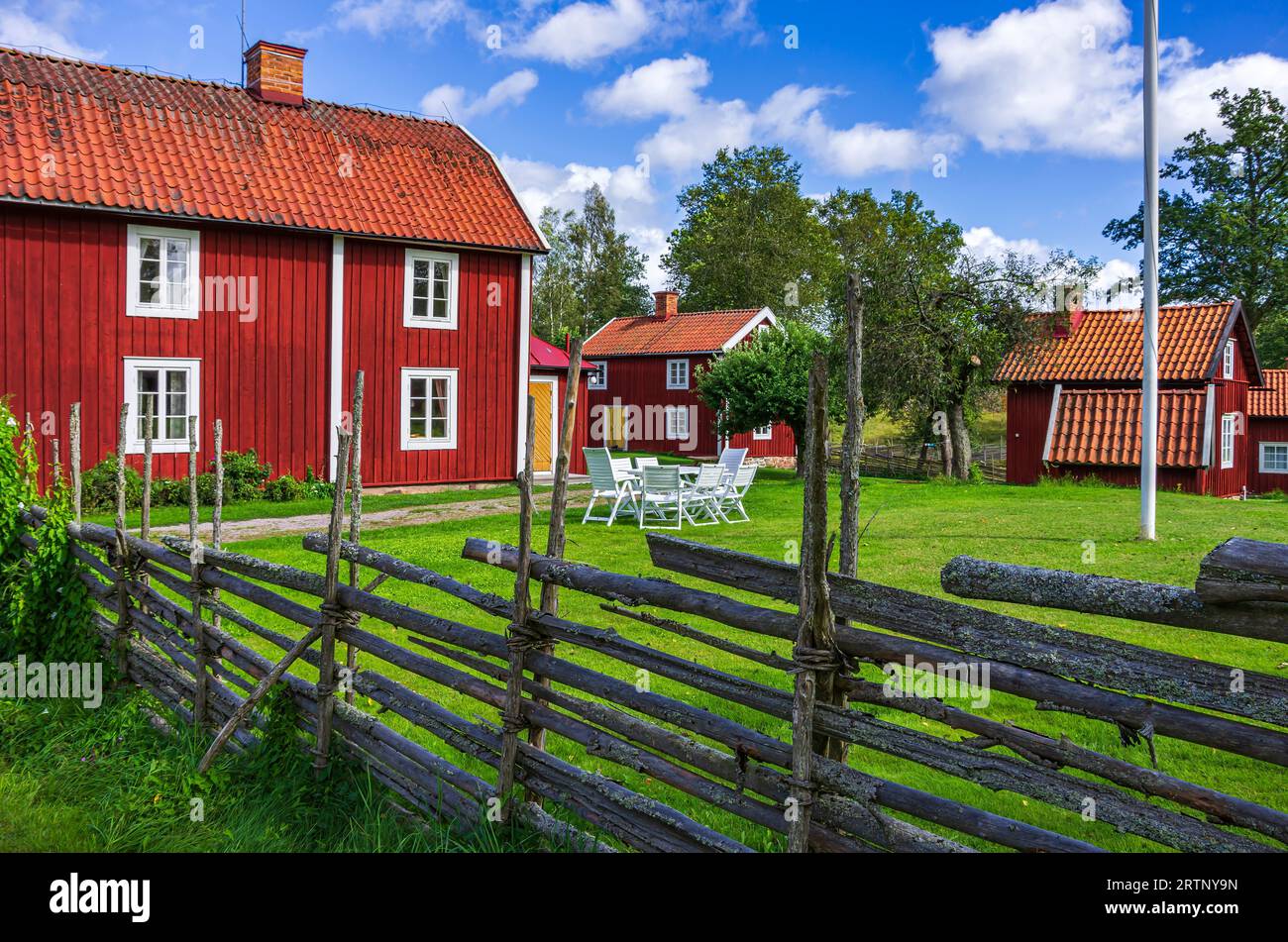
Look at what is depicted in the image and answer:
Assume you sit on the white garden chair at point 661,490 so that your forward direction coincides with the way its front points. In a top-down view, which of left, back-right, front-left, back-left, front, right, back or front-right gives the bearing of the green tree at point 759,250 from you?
front

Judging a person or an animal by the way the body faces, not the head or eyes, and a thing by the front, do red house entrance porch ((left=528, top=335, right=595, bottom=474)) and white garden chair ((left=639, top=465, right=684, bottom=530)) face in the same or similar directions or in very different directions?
very different directions

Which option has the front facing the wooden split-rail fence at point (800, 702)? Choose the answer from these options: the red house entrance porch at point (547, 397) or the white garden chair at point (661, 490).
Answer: the red house entrance porch

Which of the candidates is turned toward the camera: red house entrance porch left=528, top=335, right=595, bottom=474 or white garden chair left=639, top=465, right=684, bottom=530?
the red house entrance porch

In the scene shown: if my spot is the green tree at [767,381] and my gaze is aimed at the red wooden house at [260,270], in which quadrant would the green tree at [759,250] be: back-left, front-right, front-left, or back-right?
back-right

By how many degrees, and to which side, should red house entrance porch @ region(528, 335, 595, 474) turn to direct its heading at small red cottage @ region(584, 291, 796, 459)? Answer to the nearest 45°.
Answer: approximately 180°

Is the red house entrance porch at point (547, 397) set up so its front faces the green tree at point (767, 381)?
no

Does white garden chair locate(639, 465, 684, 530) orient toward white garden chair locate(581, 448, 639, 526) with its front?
no

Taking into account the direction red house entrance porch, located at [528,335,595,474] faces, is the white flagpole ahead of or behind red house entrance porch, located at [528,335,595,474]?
ahead

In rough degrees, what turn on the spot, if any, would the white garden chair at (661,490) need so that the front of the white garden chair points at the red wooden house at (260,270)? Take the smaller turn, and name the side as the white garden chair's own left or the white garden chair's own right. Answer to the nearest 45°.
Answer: approximately 45° to the white garden chair's own left

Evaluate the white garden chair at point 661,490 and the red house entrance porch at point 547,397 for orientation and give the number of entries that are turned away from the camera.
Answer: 1

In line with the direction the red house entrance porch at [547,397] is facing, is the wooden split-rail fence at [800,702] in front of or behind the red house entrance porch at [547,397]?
in front

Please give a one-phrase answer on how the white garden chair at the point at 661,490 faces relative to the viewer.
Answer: facing away from the viewer

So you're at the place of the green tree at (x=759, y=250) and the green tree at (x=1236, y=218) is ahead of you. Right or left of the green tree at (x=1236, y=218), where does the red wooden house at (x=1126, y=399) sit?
right

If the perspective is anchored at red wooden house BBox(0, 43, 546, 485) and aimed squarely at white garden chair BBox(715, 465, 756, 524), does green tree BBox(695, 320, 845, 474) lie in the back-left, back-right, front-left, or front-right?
front-left

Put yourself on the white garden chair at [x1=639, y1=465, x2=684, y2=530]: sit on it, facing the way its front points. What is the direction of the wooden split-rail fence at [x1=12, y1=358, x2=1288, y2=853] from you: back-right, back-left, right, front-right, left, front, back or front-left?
back

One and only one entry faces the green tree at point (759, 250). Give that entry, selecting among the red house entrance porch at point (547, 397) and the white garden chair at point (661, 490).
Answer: the white garden chair

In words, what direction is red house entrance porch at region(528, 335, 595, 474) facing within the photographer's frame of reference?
facing the viewer
